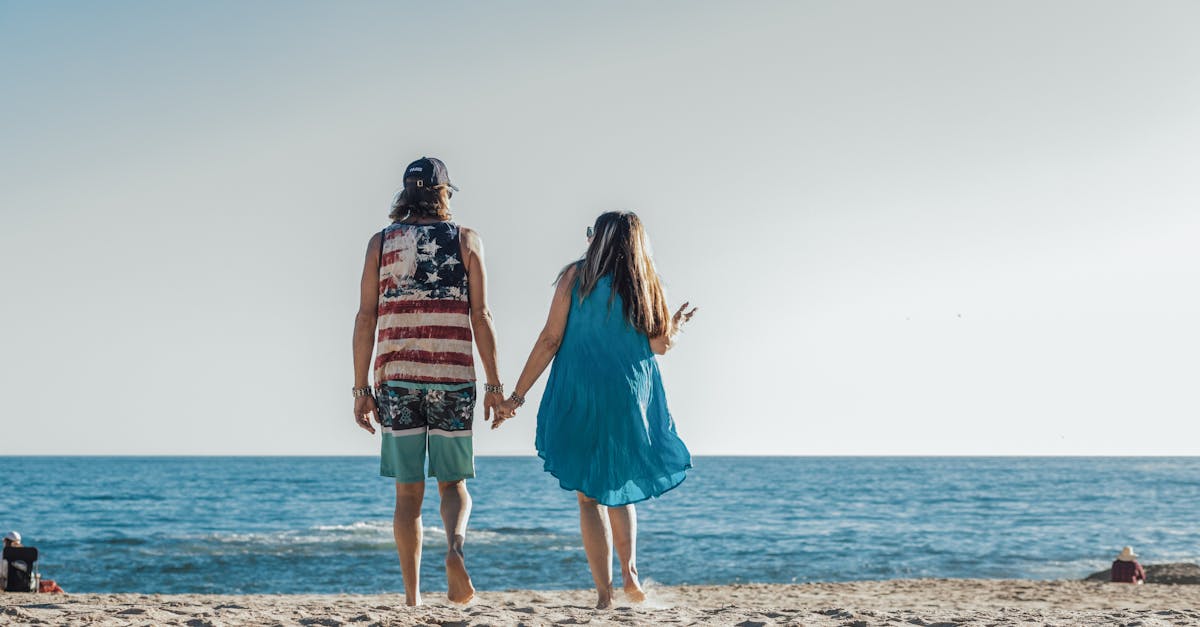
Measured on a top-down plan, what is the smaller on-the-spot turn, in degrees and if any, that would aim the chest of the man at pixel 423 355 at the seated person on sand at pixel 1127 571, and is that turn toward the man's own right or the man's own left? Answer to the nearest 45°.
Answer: approximately 45° to the man's own right

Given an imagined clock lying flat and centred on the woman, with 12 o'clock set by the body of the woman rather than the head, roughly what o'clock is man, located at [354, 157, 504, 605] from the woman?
The man is roughly at 8 o'clock from the woman.

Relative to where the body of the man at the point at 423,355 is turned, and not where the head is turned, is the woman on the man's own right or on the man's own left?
on the man's own right

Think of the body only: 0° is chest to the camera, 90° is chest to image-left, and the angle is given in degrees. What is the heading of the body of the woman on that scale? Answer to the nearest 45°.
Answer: approximately 180°

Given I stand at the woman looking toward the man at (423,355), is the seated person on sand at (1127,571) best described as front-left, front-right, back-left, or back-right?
back-right

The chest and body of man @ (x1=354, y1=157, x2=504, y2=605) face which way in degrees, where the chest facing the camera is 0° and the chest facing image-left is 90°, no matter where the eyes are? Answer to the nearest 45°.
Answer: approximately 180°

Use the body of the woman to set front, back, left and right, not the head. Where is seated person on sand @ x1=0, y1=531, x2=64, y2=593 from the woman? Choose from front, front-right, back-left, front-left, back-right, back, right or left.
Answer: front-left
